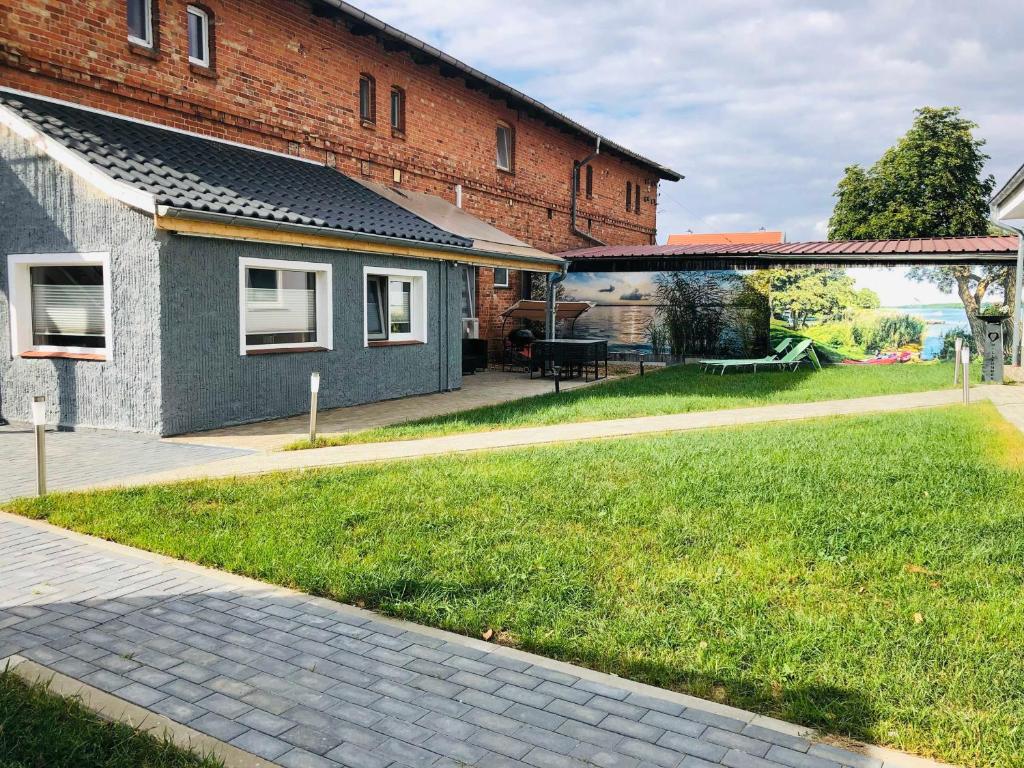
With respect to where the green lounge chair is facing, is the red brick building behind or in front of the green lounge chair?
in front

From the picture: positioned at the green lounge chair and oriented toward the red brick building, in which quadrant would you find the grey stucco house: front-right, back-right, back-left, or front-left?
front-left

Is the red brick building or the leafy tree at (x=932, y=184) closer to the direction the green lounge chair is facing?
the red brick building

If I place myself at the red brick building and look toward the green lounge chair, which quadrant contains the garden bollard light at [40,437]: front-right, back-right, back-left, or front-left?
back-right

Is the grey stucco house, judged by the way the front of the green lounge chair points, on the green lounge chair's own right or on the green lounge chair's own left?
on the green lounge chair's own left

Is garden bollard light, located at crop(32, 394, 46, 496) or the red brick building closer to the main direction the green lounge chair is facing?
the red brick building

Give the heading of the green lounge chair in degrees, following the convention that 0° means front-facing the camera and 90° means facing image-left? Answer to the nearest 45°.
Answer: approximately 90°

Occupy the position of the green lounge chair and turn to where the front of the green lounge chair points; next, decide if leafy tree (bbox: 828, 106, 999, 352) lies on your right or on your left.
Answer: on your right
